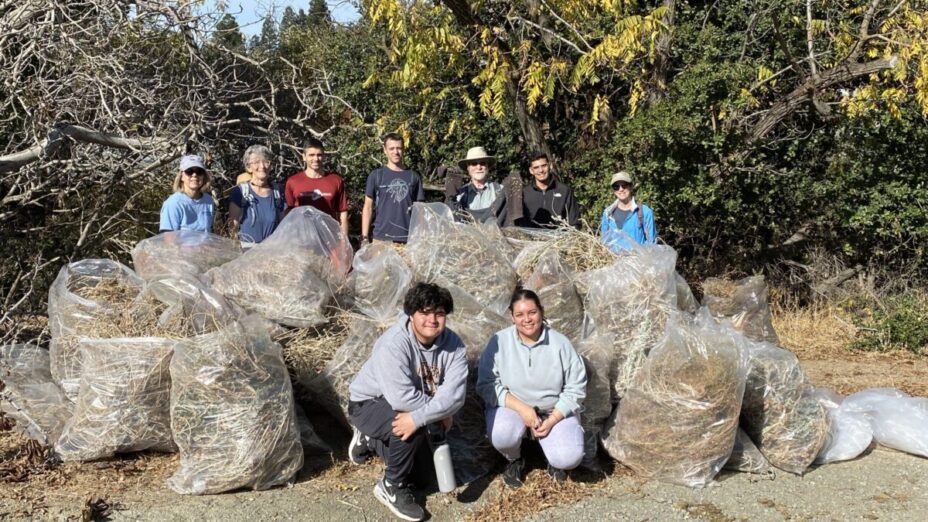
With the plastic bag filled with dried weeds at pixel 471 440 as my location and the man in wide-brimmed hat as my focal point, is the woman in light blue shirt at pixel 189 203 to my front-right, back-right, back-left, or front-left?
front-left

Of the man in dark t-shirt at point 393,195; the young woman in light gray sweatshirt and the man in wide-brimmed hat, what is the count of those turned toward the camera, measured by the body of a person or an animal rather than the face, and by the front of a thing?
3

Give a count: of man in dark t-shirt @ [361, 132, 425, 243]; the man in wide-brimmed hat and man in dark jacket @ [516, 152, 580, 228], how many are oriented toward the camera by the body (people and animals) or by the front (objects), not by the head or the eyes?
3

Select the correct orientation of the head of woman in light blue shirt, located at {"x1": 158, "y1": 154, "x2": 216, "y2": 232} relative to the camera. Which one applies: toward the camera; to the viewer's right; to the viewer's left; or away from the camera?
toward the camera

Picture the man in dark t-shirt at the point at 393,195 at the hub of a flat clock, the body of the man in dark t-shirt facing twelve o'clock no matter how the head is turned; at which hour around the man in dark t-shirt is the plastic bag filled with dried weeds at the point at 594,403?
The plastic bag filled with dried weeds is roughly at 11 o'clock from the man in dark t-shirt.

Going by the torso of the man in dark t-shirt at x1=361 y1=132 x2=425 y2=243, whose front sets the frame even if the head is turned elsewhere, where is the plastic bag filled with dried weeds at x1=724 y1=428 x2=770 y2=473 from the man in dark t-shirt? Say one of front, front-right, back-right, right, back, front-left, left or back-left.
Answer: front-left

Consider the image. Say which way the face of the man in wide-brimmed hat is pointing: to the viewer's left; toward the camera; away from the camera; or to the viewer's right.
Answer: toward the camera

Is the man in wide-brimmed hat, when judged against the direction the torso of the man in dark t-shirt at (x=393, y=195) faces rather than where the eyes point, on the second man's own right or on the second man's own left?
on the second man's own left

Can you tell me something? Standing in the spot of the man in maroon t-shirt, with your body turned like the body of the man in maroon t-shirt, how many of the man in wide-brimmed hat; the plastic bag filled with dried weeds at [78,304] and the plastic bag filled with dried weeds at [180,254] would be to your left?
1

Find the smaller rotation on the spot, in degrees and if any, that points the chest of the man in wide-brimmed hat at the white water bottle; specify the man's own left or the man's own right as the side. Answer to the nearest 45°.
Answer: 0° — they already face it

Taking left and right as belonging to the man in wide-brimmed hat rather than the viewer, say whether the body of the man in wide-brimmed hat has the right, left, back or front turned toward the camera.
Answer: front

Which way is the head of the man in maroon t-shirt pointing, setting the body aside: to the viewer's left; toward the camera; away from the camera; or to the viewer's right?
toward the camera

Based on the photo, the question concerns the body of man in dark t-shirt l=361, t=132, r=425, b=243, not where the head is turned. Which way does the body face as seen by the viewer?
toward the camera

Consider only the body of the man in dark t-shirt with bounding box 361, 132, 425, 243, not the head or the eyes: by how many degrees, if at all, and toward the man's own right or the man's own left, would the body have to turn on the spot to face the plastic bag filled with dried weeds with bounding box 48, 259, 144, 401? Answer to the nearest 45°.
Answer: approximately 45° to the man's own right

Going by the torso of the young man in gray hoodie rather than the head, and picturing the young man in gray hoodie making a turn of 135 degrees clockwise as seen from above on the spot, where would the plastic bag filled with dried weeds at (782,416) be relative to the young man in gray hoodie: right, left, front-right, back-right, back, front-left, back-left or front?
back

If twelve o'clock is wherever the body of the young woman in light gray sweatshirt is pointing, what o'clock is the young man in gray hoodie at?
The young man in gray hoodie is roughly at 2 o'clock from the young woman in light gray sweatshirt.

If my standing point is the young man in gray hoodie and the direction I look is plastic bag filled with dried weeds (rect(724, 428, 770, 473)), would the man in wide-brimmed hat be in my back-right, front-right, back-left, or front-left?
front-left

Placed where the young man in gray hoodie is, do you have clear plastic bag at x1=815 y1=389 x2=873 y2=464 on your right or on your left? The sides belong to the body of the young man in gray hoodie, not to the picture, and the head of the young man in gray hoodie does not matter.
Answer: on your left

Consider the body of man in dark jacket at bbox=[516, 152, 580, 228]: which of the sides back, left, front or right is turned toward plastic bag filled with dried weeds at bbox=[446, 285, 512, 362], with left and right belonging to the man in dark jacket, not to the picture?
front

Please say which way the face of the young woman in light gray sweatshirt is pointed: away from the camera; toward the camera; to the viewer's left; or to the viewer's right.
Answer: toward the camera

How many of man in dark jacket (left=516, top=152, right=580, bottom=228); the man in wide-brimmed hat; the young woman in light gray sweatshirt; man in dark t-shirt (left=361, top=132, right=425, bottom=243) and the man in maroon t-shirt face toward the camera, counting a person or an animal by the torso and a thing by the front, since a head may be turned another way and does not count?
5

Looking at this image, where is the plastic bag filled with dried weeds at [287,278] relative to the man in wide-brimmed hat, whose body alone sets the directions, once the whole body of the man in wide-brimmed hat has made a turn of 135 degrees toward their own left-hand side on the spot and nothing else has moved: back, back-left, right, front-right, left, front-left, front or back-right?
back
